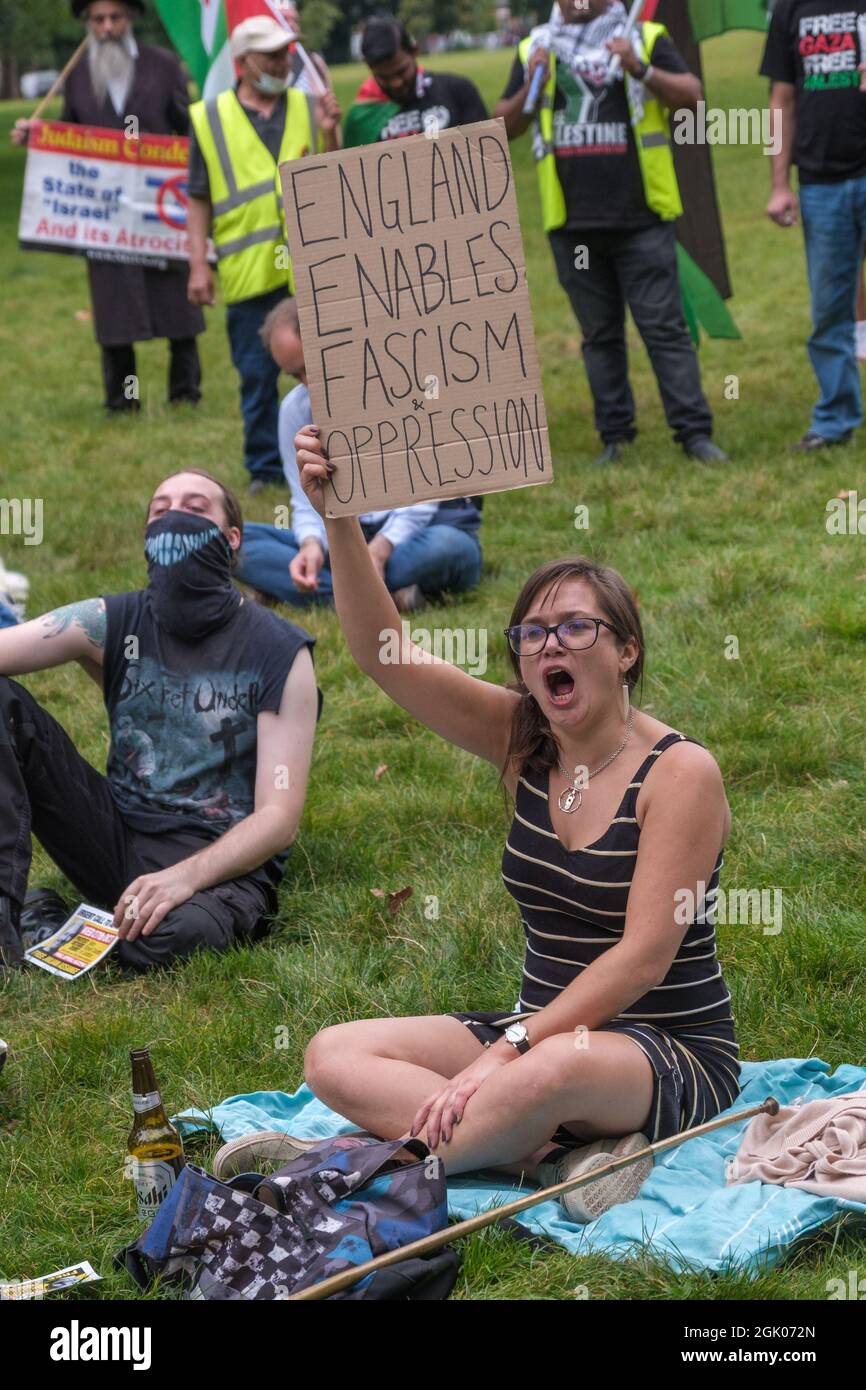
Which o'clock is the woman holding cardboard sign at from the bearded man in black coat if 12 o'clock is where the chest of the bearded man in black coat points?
The woman holding cardboard sign is roughly at 12 o'clock from the bearded man in black coat.

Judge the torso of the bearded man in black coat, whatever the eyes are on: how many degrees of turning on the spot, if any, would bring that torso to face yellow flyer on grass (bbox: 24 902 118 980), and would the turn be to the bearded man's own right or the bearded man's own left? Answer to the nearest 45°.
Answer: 0° — they already face it

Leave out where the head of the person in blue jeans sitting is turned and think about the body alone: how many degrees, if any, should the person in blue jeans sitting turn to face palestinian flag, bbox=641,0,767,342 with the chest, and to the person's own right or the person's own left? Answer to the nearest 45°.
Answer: approximately 135° to the person's own left

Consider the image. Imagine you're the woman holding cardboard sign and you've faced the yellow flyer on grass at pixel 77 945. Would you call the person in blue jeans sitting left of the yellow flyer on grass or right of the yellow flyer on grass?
right

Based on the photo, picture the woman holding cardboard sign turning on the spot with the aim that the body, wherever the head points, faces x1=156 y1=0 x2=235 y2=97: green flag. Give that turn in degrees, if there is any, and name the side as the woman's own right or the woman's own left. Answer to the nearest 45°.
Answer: approximately 135° to the woman's own right

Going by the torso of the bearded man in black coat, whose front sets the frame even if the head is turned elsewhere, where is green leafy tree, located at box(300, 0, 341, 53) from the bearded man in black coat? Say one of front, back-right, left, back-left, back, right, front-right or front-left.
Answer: back

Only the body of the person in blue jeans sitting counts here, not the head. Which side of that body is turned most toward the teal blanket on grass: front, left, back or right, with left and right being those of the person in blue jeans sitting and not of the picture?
front

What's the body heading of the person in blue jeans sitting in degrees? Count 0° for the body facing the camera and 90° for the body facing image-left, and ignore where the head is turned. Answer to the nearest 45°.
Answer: approximately 0°

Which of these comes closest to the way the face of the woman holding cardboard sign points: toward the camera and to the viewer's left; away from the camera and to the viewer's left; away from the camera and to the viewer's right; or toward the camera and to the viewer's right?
toward the camera and to the viewer's left

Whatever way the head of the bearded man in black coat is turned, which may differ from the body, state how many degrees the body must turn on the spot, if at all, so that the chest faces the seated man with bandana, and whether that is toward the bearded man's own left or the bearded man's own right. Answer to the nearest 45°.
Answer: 0° — they already face them

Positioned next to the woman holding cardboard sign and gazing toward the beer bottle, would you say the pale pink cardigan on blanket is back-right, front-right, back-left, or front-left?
back-left
